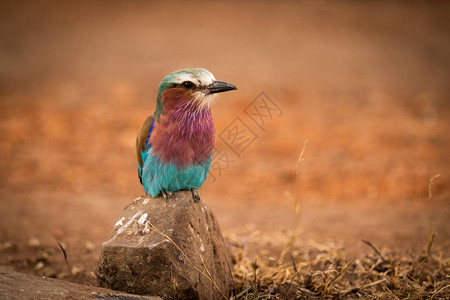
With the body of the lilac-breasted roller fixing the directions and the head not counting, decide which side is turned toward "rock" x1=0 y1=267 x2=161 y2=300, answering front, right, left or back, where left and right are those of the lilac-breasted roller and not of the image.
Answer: right

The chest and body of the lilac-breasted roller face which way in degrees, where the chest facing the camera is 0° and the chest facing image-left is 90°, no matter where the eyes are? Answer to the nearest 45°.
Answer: approximately 315°

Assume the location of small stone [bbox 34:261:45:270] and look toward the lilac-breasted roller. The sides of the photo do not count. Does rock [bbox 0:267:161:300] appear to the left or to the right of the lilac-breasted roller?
right
